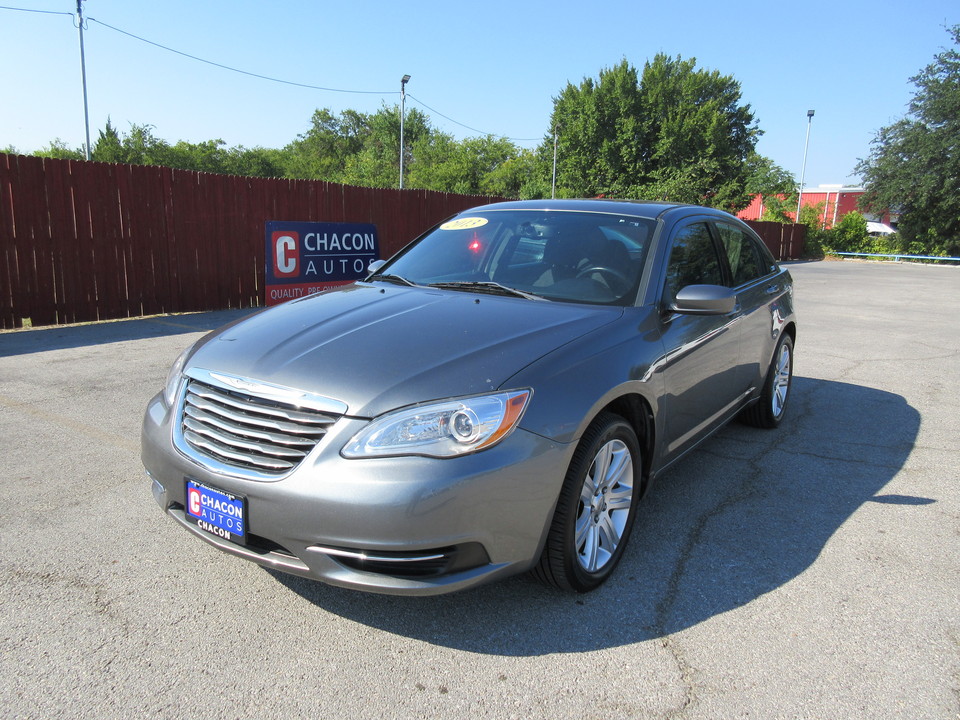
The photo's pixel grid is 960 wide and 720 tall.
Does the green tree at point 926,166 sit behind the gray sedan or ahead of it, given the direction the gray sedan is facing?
behind

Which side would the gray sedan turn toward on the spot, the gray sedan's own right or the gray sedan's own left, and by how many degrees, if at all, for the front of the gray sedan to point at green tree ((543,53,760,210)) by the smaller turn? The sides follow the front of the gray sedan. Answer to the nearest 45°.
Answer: approximately 135° to the gray sedan's own right

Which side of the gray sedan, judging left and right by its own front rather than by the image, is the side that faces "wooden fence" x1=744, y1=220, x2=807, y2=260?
back

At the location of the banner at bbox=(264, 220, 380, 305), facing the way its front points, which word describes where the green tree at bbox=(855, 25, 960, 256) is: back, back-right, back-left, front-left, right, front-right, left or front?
left

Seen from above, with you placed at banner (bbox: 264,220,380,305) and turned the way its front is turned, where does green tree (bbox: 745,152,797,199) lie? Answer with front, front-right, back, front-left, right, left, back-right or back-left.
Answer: left

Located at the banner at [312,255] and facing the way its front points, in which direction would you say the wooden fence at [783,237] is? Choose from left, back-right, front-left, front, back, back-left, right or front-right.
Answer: left

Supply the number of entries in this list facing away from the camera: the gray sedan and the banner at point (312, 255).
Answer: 0

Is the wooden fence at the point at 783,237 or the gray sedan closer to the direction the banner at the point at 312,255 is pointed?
the gray sedan

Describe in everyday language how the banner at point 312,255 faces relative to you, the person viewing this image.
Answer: facing the viewer and to the right of the viewer

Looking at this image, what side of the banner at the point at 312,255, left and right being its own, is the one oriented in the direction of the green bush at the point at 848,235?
left

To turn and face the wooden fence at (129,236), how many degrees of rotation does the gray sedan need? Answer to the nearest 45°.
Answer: approximately 90° to its right

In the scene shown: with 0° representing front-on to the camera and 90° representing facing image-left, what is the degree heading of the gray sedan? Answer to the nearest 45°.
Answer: approximately 45°

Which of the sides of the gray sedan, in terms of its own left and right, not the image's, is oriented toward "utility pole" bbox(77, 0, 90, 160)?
right

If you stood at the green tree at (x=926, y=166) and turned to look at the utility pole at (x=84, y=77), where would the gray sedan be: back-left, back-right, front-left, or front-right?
front-left
